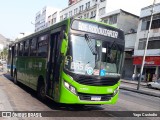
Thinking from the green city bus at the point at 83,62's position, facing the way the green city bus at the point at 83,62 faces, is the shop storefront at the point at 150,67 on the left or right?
on its left

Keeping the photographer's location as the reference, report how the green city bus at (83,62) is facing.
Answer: facing the viewer and to the right of the viewer
